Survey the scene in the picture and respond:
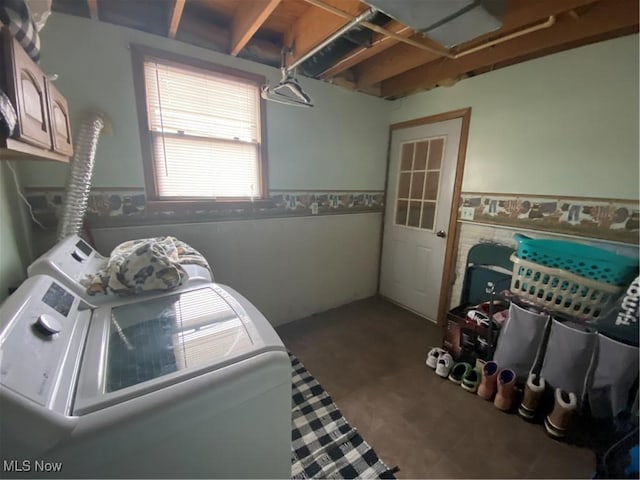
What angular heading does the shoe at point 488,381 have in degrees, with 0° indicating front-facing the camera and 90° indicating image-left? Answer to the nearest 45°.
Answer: approximately 45°

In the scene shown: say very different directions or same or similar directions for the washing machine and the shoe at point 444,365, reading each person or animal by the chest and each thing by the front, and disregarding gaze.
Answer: very different directions

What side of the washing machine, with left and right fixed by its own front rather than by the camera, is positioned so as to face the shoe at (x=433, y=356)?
front

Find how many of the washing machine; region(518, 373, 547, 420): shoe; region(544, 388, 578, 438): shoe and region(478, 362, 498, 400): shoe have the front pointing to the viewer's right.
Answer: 1

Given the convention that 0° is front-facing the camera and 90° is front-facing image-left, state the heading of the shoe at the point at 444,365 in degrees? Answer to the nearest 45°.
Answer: approximately 45°

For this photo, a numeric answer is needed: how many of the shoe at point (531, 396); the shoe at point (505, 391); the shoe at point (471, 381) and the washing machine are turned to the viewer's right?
1

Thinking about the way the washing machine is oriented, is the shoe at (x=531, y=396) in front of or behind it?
in front

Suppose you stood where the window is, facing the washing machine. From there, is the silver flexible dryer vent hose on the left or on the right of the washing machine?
right

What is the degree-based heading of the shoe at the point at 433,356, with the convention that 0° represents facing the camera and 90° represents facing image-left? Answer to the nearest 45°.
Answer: approximately 45°

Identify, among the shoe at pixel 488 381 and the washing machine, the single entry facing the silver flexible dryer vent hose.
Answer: the shoe

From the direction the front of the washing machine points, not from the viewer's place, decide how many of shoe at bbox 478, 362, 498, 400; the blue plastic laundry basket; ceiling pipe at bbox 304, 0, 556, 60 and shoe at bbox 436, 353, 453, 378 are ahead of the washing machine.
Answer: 4

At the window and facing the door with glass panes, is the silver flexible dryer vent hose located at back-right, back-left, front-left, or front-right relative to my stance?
back-right

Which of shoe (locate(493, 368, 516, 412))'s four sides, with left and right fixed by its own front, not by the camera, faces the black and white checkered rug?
front

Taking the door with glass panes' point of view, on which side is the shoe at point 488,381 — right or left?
on its left

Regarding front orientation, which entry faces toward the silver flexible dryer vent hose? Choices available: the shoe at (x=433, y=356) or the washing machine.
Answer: the shoe

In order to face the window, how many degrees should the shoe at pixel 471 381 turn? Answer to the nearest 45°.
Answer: approximately 45° to its right
